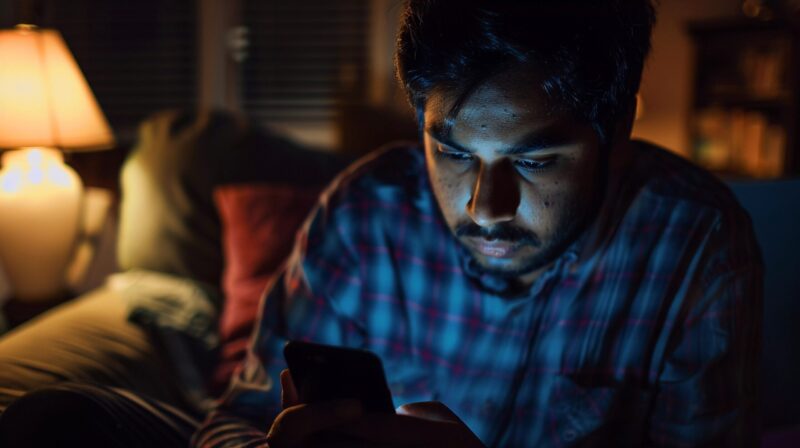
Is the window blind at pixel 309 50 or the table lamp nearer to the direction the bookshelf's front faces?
the table lamp

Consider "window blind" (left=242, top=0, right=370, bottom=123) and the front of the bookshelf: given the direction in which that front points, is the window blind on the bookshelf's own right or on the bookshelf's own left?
on the bookshelf's own right

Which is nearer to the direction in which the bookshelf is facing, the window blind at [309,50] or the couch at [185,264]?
the couch

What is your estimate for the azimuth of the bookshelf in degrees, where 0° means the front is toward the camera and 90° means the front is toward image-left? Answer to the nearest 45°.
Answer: approximately 0°

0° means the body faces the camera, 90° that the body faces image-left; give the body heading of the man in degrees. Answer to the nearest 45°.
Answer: approximately 45°

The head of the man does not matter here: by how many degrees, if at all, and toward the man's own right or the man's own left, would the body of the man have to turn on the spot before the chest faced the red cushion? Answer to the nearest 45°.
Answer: approximately 90° to the man's own right

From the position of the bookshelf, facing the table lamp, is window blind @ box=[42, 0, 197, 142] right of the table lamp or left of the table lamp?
right

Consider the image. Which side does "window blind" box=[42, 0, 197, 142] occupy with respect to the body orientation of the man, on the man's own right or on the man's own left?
on the man's own right

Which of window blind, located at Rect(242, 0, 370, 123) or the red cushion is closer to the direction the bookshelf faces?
the red cushion

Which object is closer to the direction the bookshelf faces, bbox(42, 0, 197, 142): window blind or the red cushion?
the red cushion
